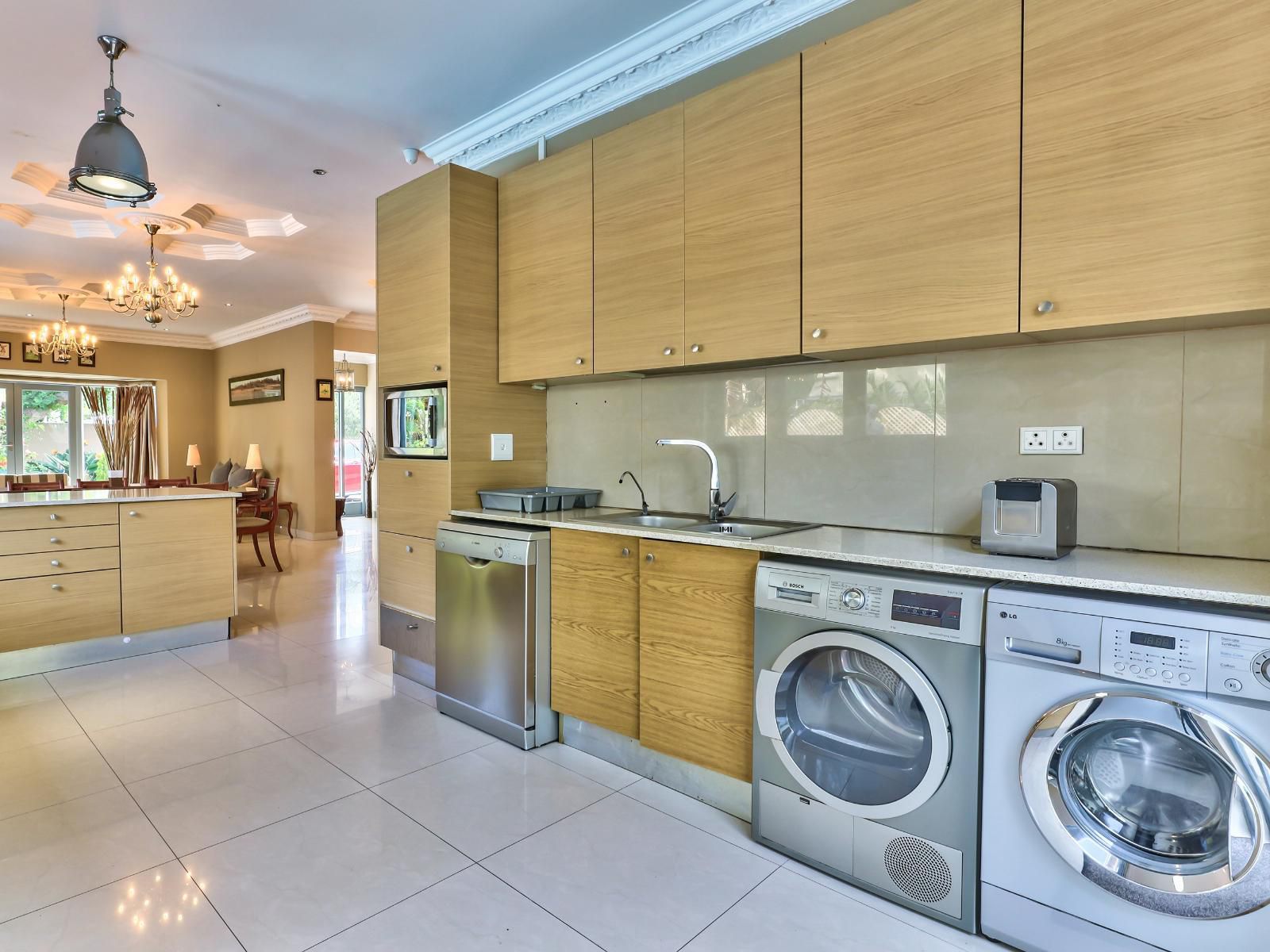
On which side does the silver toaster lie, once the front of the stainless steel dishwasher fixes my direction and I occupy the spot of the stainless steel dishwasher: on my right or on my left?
on my left

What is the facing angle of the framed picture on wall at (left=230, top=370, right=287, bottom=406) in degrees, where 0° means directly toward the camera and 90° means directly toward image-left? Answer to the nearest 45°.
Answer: approximately 45°

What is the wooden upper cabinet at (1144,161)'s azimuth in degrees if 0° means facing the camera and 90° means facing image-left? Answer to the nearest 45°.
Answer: approximately 0°

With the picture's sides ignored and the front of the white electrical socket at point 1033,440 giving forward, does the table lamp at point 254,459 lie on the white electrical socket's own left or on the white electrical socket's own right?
on the white electrical socket's own right

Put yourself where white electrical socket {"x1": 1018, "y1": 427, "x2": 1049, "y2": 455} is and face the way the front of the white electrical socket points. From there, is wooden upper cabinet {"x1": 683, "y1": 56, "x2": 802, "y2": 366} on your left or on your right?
on your right

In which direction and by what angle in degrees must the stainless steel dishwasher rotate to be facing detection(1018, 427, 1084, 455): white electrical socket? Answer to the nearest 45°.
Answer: approximately 90° to its left

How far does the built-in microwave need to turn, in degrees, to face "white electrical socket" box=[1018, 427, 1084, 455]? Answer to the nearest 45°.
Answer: approximately 90° to its left

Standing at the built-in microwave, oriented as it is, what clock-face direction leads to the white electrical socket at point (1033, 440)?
The white electrical socket is roughly at 9 o'clock from the built-in microwave.

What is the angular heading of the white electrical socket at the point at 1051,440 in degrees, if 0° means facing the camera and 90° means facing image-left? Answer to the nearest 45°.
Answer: approximately 0°

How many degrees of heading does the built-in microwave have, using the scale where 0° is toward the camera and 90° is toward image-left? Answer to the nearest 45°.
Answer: approximately 45°
